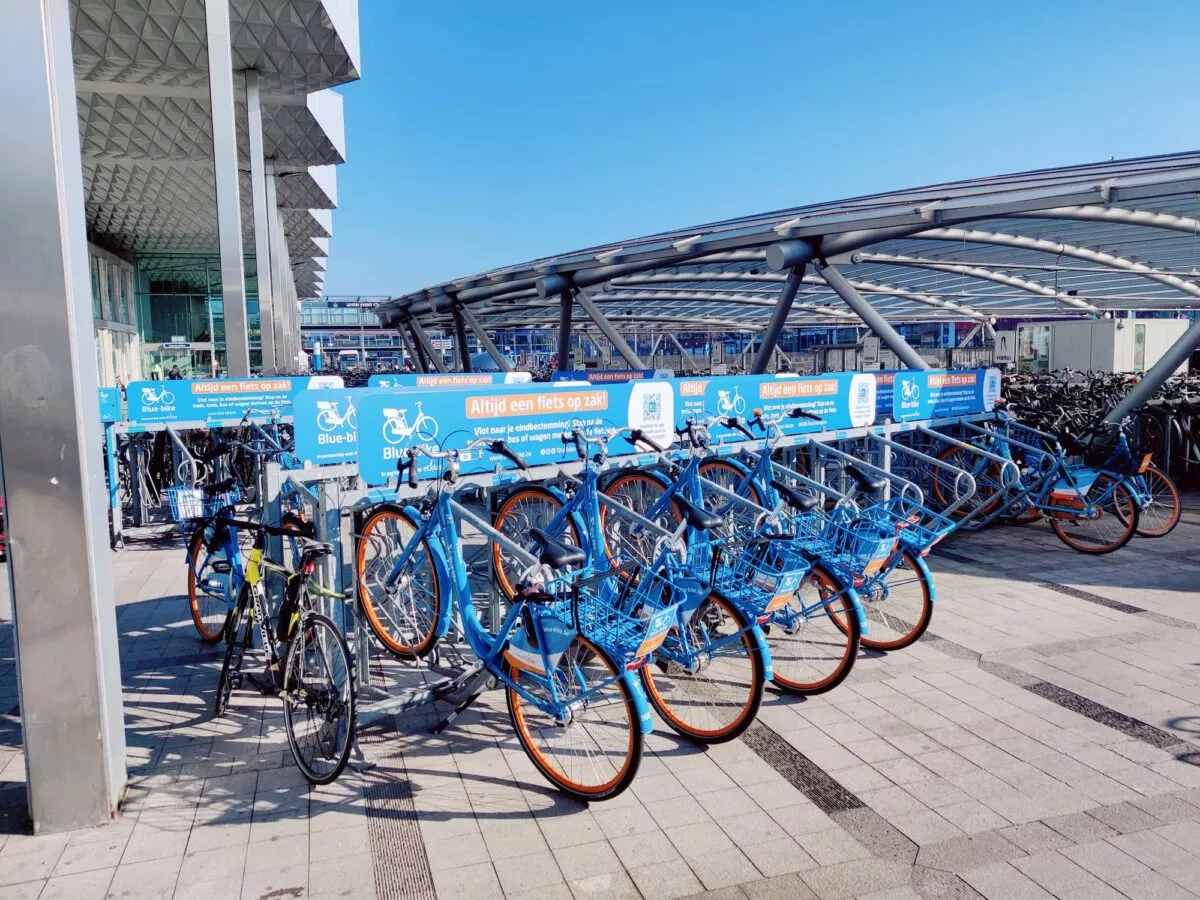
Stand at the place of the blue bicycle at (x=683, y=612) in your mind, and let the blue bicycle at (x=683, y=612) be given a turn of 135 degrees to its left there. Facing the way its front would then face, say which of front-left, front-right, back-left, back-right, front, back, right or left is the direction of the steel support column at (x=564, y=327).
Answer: back

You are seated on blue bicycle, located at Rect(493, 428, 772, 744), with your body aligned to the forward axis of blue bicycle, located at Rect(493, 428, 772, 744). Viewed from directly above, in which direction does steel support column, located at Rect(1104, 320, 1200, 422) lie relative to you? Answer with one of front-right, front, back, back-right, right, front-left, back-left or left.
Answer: right

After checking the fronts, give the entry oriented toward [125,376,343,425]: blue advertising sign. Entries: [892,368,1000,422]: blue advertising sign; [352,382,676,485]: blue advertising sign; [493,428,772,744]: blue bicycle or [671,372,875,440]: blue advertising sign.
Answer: the blue bicycle

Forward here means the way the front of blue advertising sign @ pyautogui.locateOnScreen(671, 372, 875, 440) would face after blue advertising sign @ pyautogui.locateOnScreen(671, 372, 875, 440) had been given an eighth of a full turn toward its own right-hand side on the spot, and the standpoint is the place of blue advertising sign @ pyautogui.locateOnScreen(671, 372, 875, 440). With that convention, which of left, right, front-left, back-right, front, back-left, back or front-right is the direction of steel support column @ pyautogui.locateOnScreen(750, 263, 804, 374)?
back

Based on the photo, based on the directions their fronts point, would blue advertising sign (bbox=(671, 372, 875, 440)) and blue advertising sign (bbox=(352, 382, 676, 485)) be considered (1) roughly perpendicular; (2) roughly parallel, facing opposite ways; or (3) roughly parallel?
roughly parallel

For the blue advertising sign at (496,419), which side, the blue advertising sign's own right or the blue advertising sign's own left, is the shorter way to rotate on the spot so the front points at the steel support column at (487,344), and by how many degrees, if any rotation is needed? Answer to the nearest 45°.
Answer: approximately 135° to the blue advertising sign's own left

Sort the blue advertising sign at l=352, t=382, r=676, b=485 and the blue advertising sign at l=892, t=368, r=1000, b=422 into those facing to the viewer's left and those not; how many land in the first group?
0

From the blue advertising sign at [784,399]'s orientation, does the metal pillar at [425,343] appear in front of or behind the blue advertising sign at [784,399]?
behind

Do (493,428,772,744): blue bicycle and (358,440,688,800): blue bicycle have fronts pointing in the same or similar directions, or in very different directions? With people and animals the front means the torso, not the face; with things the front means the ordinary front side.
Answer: same or similar directions

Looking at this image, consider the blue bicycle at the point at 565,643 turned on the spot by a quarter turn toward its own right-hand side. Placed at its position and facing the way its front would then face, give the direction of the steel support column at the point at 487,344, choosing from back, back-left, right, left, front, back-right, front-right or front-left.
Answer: front-left

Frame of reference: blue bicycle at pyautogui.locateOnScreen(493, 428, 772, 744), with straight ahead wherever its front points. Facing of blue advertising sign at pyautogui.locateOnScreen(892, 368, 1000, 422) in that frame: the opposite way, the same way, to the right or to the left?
the opposite way

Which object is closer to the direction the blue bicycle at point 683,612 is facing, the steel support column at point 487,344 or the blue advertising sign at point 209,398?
the blue advertising sign

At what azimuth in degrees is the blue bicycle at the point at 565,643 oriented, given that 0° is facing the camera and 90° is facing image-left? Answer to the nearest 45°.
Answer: approximately 135°

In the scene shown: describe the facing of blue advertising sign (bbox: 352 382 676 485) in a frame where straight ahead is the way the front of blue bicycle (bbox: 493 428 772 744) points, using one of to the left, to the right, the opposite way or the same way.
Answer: the opposite way

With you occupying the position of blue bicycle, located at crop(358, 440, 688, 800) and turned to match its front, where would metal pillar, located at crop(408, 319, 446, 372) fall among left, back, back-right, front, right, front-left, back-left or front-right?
front-right

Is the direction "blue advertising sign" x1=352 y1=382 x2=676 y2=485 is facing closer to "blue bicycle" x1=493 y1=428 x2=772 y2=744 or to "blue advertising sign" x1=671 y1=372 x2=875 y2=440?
the blue bicycle

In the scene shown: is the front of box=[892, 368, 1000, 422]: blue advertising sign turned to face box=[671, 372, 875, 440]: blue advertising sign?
no

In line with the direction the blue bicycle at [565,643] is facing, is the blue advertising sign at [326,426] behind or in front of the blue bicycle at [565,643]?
in front

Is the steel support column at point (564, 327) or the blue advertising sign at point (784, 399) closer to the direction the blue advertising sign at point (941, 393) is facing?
the blue advertising sign

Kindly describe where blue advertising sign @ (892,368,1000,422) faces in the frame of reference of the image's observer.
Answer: facing the viewer and to the right of the viewer

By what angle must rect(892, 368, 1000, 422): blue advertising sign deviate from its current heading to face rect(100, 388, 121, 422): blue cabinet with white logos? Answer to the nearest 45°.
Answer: approximately 135° to its right
